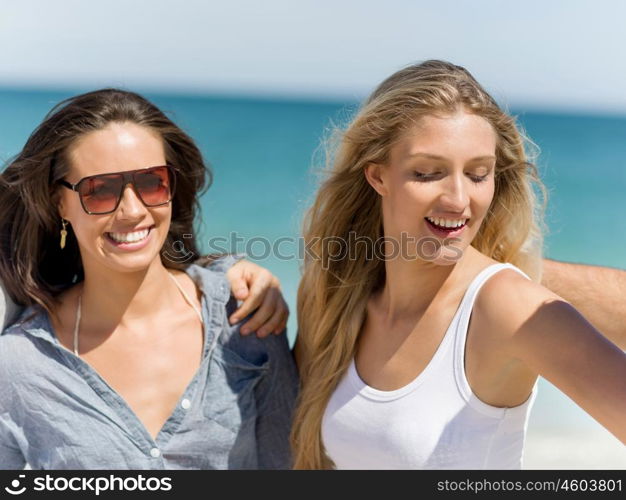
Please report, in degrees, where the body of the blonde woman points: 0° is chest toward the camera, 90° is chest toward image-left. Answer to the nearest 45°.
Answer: approximately 45°

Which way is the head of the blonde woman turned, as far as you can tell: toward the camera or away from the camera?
toward the camera
